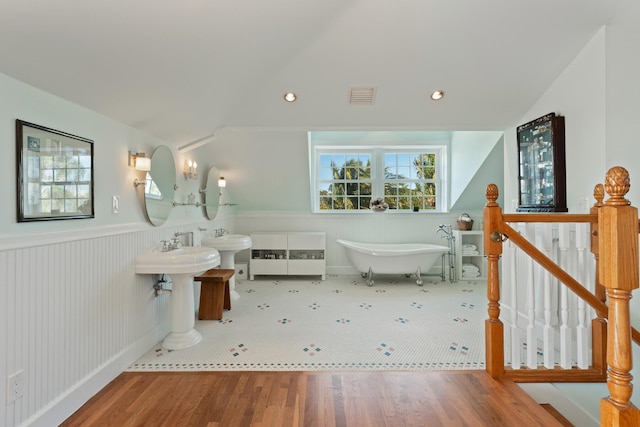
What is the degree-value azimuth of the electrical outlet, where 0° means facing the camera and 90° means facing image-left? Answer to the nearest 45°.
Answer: approximately 315°

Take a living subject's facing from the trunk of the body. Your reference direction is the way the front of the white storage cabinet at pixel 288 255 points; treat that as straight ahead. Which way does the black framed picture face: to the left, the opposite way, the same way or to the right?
to the left

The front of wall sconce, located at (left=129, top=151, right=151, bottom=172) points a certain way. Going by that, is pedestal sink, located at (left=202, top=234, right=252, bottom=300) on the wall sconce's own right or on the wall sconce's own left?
on the wall sconce's own left

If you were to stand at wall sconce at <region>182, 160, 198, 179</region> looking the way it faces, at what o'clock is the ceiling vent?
The ceiling vent is roughly at 12 o'clock from the wall sconce.

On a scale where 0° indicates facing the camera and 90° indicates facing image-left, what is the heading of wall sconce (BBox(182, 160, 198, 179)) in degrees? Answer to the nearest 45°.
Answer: approximately 315°

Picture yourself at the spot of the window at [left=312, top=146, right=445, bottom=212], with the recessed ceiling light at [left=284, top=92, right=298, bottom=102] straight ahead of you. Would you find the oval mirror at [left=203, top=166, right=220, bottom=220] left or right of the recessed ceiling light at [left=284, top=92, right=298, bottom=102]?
right

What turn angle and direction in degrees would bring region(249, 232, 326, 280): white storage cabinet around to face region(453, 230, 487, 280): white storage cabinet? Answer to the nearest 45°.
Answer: approximately 90° to its left

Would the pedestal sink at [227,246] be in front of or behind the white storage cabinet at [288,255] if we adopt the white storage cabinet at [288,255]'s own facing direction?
in front

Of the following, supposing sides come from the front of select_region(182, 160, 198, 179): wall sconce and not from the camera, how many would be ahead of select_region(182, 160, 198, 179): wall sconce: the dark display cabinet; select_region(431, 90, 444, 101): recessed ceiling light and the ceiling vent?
3

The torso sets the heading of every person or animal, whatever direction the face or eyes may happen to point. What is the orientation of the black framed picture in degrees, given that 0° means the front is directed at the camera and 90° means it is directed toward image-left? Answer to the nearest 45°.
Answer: approximately 315°

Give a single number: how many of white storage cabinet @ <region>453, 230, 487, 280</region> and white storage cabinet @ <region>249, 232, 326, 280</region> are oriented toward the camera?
2

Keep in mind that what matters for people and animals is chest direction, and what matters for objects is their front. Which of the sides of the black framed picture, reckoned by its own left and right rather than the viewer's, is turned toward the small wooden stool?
left
